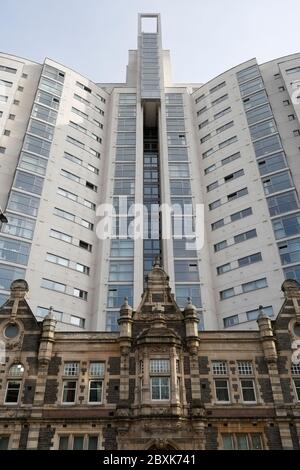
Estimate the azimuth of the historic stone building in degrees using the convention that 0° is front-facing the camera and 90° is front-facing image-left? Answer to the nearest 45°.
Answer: approximately 0°
